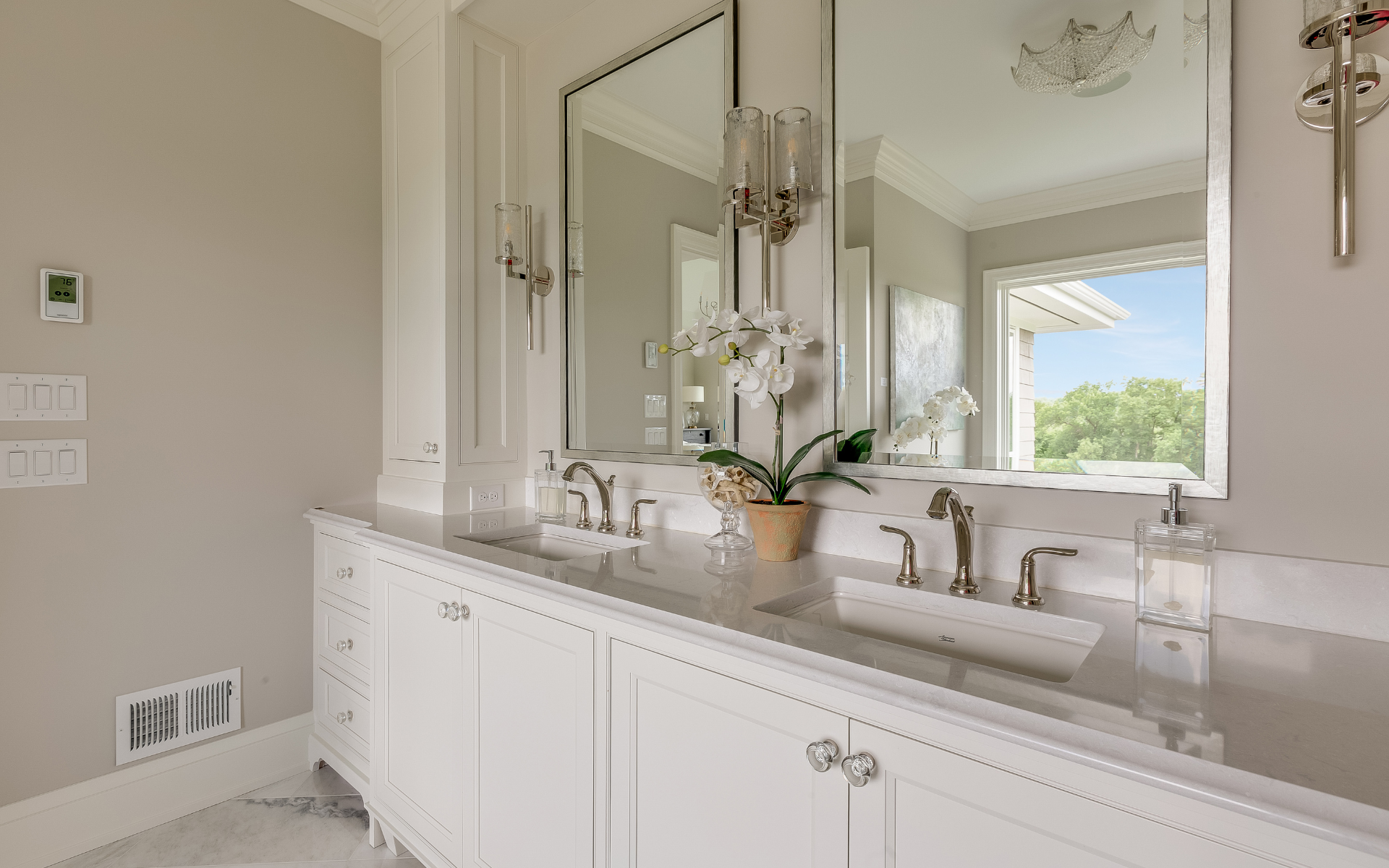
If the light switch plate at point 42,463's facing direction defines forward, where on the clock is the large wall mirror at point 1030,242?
The large wall mirror is roughly at 11 o'clock from the light switch plate.

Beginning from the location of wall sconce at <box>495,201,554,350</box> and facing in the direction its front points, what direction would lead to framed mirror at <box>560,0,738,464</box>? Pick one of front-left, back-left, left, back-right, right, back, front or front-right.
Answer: left

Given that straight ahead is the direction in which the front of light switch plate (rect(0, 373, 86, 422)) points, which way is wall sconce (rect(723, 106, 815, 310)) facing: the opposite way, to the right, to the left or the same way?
to the right

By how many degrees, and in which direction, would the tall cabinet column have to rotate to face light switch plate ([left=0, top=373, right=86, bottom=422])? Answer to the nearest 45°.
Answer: approximately 45° to its right

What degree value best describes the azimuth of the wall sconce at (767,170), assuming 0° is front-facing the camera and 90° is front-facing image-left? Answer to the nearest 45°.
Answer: approximately 45°

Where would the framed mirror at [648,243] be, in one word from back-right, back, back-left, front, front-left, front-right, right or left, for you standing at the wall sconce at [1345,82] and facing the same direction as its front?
right

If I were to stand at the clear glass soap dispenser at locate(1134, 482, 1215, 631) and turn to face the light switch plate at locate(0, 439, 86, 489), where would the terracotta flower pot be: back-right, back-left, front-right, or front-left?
front-right

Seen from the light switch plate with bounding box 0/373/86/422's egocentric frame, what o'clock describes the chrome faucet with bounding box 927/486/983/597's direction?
The chrome faucet is roughly at 11 o'clock from the light switch plate.

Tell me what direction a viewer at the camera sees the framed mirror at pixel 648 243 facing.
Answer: facing the viewer and to the left of the viewer

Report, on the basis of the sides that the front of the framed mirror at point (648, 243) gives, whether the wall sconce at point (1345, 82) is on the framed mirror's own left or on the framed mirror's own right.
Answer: on the framed mirror's own left

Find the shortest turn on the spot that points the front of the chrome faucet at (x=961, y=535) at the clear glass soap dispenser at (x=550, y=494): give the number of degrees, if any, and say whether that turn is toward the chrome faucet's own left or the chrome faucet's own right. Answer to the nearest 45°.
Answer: approximately 45° to the chrome faucet's own right

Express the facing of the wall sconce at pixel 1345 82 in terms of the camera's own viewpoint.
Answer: facing the viewer

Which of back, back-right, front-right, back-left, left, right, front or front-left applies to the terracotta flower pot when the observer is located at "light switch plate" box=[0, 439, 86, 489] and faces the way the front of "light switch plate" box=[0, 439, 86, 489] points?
front-left

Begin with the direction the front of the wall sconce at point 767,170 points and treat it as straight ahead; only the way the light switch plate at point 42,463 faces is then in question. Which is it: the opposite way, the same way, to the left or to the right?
to the left

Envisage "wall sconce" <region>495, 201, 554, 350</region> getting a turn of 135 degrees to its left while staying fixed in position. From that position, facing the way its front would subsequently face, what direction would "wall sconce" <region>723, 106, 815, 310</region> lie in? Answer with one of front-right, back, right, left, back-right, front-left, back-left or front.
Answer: front-right
